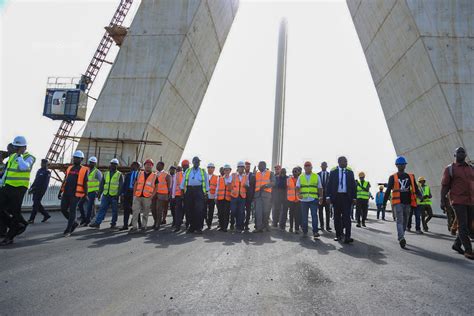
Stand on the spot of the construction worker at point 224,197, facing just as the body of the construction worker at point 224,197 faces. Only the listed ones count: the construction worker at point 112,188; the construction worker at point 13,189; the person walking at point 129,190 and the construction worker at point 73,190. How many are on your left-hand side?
0

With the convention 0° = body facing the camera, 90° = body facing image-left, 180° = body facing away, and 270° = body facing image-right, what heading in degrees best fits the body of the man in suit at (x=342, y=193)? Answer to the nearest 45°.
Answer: approximately 0°

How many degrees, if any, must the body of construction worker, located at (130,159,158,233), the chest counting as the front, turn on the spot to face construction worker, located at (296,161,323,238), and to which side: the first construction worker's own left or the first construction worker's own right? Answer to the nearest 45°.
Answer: approximately 90° to the first construction worker's own left

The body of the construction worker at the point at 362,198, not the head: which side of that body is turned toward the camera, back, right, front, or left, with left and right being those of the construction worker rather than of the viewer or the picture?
front

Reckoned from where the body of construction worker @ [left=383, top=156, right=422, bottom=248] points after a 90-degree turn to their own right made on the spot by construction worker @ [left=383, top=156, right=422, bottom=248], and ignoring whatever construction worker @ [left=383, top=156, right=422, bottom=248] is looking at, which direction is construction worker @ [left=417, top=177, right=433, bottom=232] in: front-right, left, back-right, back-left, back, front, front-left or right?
right

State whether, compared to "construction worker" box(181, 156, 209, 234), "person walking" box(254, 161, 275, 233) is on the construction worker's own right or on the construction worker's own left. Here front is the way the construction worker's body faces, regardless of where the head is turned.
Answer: on the construction worker's own left

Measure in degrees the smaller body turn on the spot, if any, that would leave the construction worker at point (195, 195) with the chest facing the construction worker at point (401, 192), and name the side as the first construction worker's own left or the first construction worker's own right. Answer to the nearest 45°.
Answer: approximately 45° to the first construction worker's own left

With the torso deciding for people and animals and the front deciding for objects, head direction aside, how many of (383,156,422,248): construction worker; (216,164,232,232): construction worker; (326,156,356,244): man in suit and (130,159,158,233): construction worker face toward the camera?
4

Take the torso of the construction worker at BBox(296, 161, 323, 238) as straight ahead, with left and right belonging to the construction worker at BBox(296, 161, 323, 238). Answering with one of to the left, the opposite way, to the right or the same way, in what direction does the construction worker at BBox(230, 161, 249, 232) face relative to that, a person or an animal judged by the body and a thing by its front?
the same way

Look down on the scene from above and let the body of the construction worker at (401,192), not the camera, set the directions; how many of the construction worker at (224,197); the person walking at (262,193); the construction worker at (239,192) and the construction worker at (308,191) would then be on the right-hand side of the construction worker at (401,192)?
4

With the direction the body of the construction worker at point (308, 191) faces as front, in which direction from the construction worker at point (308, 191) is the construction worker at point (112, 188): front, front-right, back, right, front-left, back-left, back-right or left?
right

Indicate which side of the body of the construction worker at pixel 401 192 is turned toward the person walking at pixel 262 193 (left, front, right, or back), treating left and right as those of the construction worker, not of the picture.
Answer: right

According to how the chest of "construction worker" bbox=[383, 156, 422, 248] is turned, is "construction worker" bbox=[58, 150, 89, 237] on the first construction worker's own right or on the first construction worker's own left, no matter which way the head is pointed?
on the first construction worker's own right

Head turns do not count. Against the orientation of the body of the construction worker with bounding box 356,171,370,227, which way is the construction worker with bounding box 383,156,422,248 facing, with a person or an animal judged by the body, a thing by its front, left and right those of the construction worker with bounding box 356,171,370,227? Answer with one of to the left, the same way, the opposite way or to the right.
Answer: the same way

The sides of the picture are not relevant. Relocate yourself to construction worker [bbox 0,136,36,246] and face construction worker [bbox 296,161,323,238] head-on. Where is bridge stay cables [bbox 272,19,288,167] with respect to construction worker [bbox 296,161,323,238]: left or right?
left

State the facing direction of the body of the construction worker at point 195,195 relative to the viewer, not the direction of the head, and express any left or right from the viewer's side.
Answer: facing the viewer
